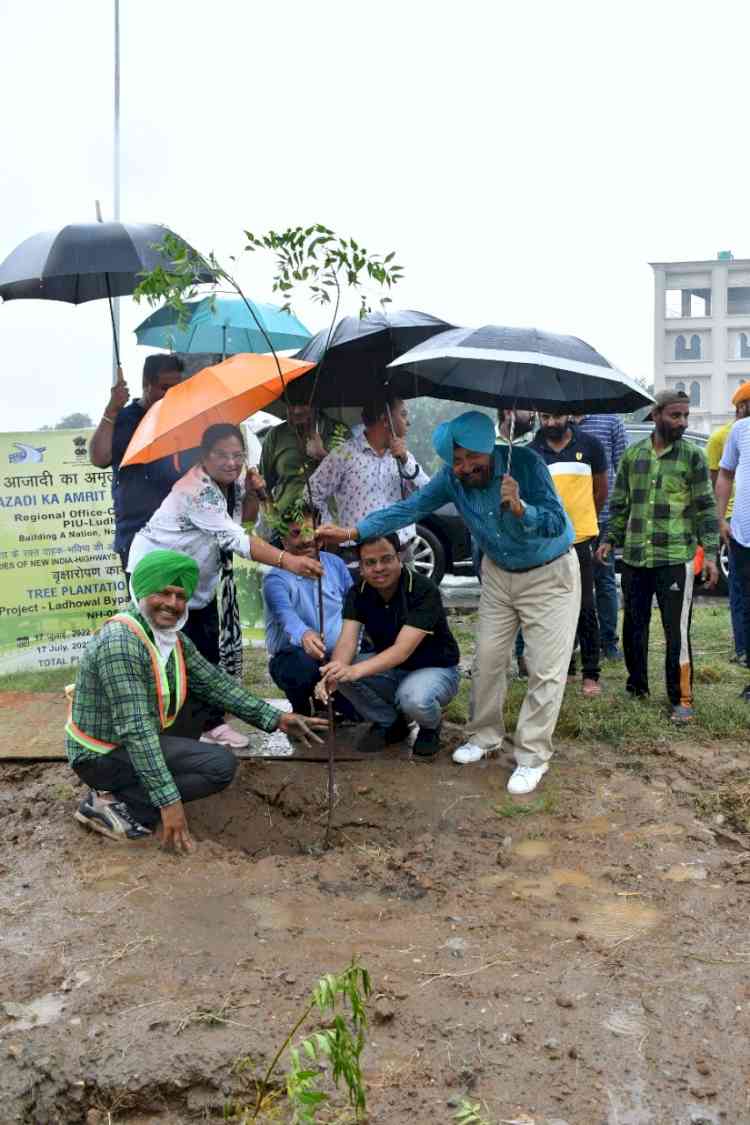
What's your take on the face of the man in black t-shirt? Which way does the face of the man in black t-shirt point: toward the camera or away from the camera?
toward the camera

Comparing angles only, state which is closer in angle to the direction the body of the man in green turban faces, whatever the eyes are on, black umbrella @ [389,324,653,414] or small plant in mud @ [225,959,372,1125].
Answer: the small plant in mud

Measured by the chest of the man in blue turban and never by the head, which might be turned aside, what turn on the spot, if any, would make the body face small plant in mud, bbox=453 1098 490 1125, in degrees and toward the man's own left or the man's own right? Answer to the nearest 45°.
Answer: approximately 45° to the man's own left

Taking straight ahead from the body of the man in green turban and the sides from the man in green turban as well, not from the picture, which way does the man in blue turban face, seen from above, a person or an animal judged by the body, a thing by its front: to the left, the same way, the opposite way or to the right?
to the right

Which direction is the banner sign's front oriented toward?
toward the camera

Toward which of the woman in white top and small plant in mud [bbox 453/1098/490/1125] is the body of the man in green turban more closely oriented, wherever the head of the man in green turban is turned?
the small plant in mud

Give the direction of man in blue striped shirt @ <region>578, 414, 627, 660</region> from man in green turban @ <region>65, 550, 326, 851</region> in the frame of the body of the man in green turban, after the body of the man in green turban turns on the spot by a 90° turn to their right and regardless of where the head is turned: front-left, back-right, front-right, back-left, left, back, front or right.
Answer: back

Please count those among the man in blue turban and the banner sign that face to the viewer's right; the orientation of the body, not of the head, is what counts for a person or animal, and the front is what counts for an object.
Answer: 0

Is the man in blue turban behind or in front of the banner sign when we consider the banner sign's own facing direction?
in front

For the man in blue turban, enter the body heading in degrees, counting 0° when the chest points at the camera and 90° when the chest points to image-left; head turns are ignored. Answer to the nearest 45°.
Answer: approximately 45°

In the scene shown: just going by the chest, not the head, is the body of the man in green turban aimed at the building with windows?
no

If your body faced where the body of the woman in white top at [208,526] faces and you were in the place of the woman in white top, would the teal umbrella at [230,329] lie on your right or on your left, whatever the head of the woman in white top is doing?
on your left
